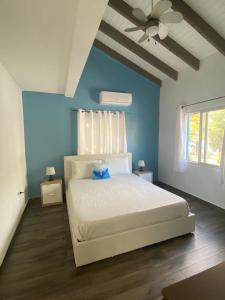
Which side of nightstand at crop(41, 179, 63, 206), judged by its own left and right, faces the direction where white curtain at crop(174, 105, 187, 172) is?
left

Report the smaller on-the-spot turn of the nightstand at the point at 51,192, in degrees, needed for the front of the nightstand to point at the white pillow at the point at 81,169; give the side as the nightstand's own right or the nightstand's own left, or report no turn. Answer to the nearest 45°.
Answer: approximately 90° to the nightstand's own left

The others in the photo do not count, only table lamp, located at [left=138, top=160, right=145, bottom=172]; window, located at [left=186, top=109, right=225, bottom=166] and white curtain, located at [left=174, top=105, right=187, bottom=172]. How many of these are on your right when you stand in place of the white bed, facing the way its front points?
0

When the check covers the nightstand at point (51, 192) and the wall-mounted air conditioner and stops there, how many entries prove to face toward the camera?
2

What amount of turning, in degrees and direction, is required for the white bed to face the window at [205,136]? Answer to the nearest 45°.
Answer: approximately 90° to its left

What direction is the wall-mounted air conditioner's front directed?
toward the camera

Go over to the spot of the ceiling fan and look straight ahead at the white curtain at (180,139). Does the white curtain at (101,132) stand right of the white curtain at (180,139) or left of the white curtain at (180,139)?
left

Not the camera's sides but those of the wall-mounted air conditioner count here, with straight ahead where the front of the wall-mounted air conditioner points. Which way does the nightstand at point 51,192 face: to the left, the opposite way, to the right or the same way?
the same way

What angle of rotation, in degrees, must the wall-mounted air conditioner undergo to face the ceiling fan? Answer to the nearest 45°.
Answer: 0° — it already faces it

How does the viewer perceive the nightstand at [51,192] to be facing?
facing the viewer

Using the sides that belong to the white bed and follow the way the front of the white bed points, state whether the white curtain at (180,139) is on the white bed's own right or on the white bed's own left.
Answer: on the white bed's own left

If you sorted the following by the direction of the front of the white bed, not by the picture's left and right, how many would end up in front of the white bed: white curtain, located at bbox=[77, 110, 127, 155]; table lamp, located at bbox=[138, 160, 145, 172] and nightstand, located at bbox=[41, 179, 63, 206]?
0

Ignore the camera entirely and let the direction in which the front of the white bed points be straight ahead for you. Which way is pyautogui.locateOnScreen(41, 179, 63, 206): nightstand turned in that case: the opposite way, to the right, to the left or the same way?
the same way

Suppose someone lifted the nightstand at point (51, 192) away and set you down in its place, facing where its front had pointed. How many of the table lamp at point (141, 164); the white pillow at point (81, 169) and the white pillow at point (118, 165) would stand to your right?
0

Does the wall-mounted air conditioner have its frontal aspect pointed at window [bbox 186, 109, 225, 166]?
no

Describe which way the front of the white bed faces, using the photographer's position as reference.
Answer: facing the viewer and to the right of the viewer
